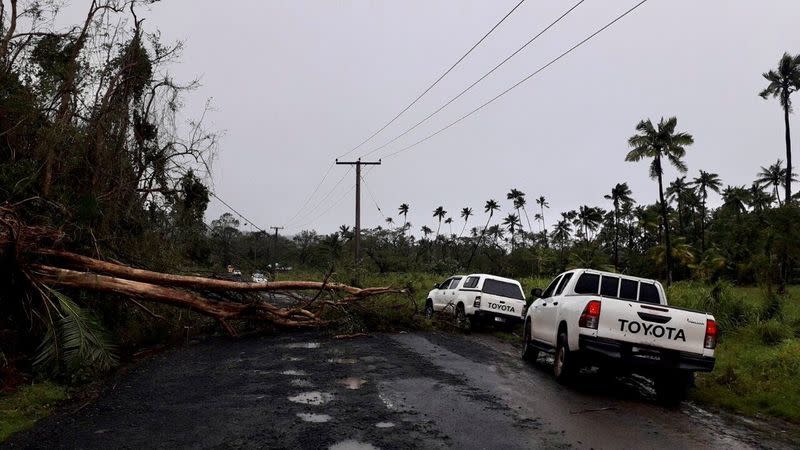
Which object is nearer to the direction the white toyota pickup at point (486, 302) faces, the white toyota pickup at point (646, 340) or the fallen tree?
the fallen tree

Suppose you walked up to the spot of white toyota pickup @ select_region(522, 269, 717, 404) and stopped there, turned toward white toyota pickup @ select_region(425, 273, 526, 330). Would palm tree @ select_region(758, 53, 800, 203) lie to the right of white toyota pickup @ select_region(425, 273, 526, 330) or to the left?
right

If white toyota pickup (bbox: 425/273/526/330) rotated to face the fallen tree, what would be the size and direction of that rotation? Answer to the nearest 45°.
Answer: approximately 90° to its left

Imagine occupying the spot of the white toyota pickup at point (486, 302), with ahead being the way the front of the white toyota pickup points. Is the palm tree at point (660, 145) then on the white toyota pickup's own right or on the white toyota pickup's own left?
on the white toyota pickup's own right

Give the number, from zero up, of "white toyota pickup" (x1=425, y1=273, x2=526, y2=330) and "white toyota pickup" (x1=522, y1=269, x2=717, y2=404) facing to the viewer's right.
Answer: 0

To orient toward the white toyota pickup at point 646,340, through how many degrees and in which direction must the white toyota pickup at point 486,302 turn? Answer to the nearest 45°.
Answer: approximately 135° to its left

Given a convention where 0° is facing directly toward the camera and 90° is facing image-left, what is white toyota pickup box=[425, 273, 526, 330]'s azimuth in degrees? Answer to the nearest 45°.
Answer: approximately 135°

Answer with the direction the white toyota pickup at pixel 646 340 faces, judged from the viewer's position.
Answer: facing away from the viewer and to the left of the viewer

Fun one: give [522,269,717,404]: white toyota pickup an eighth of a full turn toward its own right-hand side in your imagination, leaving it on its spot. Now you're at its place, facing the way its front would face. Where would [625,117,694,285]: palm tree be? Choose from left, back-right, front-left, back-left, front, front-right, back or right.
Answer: front

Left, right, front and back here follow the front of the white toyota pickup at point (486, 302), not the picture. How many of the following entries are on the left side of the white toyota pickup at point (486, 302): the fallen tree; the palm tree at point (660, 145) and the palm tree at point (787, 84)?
1

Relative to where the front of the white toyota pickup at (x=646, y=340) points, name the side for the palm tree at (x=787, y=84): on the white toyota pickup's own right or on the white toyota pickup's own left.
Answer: on the white toyota pickup's own right

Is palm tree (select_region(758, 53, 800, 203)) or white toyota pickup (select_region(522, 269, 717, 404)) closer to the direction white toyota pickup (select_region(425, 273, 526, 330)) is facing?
the palm tree

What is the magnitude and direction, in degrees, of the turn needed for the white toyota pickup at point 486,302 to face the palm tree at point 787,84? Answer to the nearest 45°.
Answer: approximately 90° to its right

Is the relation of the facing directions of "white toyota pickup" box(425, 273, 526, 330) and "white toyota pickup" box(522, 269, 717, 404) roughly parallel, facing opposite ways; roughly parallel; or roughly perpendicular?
roughly parallel
